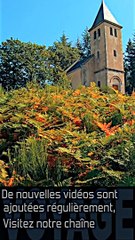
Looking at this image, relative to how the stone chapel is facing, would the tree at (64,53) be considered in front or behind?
behind

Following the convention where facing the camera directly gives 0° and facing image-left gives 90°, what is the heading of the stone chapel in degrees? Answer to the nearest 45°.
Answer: approximately 315°

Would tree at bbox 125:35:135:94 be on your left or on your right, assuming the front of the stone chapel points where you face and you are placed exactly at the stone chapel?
on your left

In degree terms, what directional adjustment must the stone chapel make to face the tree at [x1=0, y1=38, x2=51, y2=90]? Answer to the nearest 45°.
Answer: approximately 90° to its right

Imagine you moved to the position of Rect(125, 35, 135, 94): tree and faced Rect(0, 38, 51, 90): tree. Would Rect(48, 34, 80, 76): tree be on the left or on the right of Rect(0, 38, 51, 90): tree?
right
